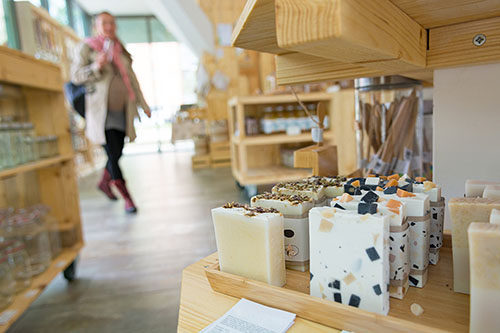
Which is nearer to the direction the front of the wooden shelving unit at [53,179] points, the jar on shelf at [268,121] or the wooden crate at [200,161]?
the jar on shelf

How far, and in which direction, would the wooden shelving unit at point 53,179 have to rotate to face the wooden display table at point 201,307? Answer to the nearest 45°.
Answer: approximately 45° to its right

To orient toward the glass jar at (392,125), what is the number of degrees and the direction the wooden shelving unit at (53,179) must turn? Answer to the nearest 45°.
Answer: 0° — it already faces it

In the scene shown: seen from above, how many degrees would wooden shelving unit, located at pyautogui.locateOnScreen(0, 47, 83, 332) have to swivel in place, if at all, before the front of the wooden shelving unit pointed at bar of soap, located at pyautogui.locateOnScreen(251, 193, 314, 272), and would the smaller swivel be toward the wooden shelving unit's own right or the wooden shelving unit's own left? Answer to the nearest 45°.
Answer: approximately 45° to the wooden shelving unit's own right

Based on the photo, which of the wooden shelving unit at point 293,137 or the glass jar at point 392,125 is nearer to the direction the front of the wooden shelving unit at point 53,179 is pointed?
the glass jar

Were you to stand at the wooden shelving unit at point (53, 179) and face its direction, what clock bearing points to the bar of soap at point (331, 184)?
The bar of soap is roughly at 1 o'clock from the wooden shelving unit.

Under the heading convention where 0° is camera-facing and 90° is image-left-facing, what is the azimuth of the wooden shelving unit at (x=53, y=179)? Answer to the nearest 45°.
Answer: approximately 315°

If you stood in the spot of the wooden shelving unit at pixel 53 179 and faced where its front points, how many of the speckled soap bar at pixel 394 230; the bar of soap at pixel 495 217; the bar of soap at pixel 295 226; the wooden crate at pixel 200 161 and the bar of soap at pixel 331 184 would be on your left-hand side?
1

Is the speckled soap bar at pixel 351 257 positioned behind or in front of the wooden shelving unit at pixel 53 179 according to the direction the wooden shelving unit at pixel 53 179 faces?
in front

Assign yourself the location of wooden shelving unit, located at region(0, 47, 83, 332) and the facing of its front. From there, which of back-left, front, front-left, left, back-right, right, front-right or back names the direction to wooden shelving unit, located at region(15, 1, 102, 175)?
back-left

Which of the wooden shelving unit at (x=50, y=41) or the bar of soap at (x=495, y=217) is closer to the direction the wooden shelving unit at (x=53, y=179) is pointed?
the bar of soap
